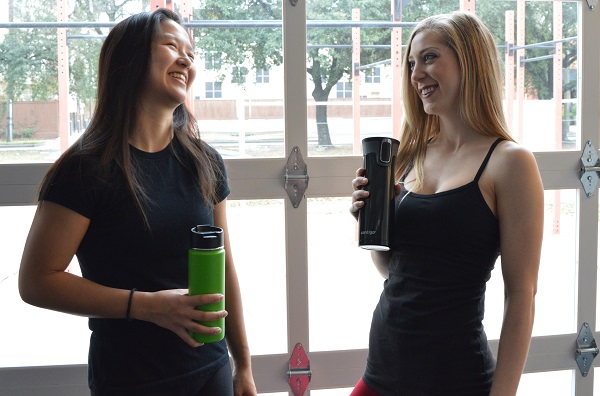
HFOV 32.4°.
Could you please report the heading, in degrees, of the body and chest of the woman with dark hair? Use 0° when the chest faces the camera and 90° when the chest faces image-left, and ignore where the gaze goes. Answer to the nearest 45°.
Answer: approximately 315°

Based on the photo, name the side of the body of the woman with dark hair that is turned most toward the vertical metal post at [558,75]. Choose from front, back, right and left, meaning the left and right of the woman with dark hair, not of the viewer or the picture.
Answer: left

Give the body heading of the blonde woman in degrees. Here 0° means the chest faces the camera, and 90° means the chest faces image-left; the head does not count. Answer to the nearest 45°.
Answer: approximately 45°

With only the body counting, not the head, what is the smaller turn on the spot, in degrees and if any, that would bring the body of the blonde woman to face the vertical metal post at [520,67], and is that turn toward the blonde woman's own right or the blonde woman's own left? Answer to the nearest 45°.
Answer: approximately 135° to the blonde woman's own right

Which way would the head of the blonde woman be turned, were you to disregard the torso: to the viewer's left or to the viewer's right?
to the viewer's left

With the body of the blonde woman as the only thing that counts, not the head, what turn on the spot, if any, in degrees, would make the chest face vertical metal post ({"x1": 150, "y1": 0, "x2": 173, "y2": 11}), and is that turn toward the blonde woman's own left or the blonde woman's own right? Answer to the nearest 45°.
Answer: approximately 90° to the blonde woman's own right

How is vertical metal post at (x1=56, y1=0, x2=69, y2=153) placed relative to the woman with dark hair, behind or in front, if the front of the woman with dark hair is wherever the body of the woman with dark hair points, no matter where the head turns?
behind
